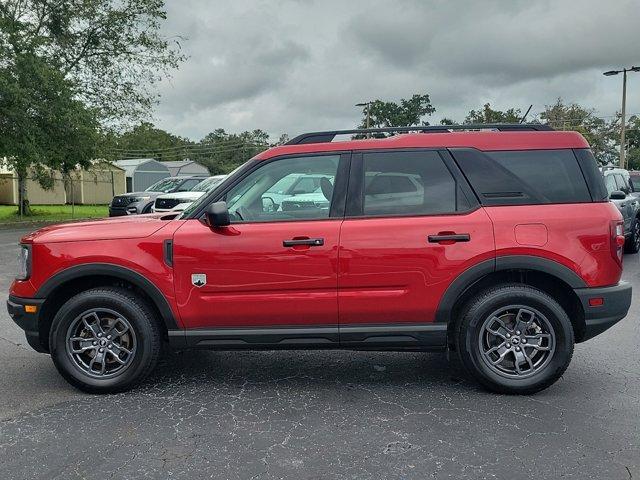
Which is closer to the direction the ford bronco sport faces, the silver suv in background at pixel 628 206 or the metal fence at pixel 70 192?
the metal fence

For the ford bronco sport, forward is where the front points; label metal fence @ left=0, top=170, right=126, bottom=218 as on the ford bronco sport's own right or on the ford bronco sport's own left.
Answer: on the ford bronco sport's own right

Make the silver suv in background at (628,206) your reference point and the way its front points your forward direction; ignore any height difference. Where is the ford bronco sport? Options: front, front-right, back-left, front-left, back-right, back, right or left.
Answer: front-right

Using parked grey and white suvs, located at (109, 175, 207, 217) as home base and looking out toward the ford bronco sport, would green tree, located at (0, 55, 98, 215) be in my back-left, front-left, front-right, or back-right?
back-right

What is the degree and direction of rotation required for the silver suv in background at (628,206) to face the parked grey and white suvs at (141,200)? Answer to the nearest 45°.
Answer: approximately 135° to its right

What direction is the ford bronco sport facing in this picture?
to the viewer's left

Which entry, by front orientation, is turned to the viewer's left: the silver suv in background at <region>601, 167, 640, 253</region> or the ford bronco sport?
the ford bronco sport

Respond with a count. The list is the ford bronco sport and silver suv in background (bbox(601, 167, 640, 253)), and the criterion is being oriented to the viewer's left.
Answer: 1

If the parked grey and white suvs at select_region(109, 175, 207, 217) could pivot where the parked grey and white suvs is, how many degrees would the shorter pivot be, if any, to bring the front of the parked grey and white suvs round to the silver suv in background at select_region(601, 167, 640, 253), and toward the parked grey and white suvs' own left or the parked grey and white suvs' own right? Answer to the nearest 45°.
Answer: approximately 90° to the parked grey and white suvs' own left

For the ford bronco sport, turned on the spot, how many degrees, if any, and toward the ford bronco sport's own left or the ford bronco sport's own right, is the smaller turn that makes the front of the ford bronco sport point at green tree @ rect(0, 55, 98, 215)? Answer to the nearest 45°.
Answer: approximately 45° to the ford bronco sport's own right

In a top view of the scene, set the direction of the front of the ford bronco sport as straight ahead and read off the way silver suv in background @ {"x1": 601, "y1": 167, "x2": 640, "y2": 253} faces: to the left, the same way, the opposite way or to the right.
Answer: to the left
